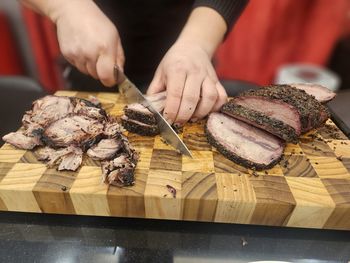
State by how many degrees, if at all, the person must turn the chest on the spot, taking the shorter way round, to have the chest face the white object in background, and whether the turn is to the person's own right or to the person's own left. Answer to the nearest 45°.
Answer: approximately 135° to the person's own left

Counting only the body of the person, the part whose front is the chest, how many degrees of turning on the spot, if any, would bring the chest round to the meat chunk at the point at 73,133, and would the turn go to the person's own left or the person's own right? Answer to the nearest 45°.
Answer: approximately 45° to the person's own right

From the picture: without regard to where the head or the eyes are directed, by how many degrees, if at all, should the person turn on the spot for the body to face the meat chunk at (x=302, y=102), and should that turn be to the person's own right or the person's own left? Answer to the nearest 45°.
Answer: approximately 45° to the person's own left

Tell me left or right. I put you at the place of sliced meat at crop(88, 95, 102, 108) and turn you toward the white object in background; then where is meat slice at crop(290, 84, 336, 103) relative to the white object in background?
right

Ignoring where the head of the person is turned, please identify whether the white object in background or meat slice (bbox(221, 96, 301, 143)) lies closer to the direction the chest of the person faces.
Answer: the meat slice

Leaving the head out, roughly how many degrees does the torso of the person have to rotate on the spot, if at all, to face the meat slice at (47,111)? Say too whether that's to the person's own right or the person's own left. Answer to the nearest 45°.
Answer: approximately 90° to the person's own right

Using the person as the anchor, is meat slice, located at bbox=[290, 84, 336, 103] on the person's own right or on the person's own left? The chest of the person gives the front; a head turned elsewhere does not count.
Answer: on the person's own left

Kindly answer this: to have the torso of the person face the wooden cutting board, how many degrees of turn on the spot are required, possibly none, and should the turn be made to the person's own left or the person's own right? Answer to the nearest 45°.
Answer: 0° — they already face it

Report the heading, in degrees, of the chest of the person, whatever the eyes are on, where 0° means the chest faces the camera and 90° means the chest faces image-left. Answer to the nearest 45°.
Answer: approximately 0°

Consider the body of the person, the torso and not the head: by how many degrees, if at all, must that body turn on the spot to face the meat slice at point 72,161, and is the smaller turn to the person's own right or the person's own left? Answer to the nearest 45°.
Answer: approximately 45° to the person's own right
